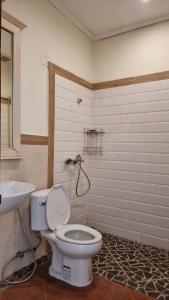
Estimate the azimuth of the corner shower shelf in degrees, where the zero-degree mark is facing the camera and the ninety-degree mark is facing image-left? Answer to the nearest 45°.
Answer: approximately 0°

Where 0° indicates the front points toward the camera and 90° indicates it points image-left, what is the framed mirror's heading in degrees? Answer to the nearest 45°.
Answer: approximately 315°

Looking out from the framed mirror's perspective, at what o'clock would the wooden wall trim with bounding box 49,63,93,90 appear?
The wooden wall trim is roughly at 9 o'clock from the framed mirror.

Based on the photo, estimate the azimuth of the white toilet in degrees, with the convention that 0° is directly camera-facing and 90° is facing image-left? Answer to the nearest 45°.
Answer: approximately 315°

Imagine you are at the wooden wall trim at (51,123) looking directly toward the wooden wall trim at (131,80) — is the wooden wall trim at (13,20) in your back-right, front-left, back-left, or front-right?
back-right

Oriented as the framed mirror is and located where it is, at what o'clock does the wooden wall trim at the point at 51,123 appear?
The wooden wall trim is roughly at 9 o'clock from the framed mirror.

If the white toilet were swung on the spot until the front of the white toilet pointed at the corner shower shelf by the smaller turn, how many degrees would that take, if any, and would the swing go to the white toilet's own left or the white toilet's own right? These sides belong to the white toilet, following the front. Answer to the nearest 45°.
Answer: approximately 135° to the white toilet's own left

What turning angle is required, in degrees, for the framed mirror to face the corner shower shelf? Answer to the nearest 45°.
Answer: approximately 90° to its left
